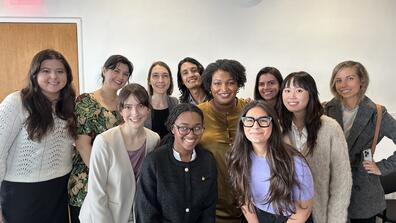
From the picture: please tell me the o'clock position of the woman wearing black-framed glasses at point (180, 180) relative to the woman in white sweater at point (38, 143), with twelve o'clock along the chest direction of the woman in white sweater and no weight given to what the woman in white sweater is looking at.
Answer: The woman wearing black-framed glasses is roughly at 10 o'clock from the woman in white sweater.

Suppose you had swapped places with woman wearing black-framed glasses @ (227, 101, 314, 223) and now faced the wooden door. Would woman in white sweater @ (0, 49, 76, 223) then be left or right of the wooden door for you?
left

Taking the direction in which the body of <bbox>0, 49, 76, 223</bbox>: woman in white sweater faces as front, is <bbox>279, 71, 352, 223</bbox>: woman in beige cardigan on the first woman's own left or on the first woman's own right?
on the first woman's own left

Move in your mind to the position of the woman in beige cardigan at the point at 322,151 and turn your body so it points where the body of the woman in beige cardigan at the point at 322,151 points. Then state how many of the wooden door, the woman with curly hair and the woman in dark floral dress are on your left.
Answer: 0

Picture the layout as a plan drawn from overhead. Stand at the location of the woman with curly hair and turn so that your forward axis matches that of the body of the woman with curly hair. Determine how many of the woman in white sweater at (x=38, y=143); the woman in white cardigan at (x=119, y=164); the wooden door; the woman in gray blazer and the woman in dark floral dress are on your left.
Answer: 1

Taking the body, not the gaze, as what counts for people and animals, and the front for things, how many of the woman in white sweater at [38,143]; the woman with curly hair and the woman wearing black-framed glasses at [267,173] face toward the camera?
3

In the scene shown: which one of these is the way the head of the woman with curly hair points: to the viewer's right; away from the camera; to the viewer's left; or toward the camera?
toward the camera

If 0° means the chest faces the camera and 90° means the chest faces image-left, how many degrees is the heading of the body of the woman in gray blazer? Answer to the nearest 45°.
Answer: approximately 45°

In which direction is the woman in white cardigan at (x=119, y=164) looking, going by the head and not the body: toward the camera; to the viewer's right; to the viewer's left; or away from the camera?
toward the camera

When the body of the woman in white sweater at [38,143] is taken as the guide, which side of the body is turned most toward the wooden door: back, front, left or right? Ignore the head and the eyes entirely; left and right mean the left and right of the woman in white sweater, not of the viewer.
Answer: back

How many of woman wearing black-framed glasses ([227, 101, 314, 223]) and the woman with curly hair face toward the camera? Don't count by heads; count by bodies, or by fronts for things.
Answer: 2

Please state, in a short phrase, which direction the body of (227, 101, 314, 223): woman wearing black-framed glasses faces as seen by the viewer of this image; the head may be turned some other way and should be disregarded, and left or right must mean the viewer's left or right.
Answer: facing the viewer

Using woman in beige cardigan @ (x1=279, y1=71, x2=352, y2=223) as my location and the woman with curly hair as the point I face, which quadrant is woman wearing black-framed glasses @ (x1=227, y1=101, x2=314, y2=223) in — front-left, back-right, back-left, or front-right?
front-left

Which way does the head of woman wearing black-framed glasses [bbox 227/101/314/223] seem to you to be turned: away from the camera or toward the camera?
toward the camera

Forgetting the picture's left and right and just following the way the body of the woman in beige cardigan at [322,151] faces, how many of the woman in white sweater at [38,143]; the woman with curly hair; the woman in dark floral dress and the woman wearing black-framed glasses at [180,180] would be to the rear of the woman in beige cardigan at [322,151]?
0

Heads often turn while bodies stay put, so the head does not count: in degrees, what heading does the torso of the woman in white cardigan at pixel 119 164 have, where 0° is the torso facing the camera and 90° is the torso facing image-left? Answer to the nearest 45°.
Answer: approximately 315°
